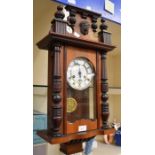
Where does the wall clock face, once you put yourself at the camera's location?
facing the viewer and to the right of the viewer
